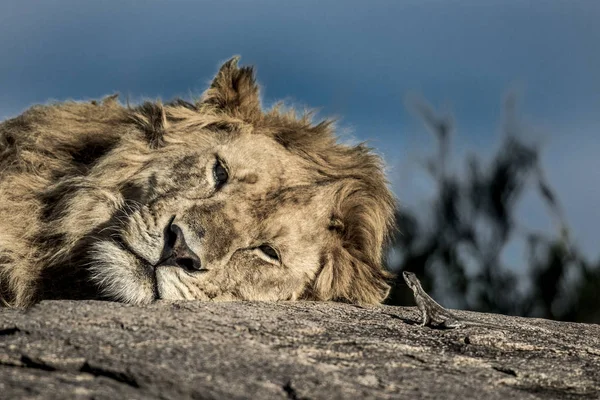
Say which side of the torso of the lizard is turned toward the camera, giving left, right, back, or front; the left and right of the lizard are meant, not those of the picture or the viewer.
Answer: left

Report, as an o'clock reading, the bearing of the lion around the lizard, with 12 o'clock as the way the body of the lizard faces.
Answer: The lion is roughly at 12 o'clock from the lizard.
